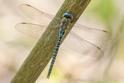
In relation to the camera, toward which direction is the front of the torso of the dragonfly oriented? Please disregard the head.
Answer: away from the camera
